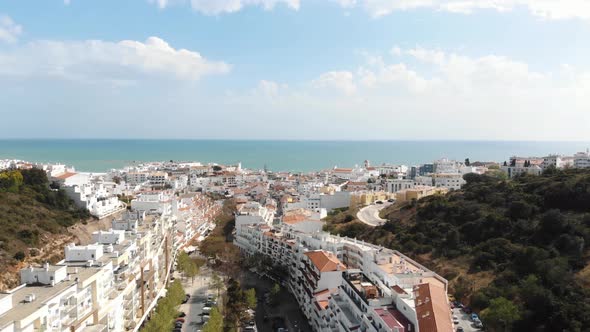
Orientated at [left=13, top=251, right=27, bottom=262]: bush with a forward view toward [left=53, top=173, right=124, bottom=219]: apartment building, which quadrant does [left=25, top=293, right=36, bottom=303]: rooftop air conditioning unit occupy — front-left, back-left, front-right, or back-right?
back-right

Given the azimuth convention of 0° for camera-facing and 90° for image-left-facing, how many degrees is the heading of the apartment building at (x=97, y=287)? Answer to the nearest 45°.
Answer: approximately 270°

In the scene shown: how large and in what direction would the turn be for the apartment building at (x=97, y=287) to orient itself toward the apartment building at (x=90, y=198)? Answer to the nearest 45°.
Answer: approximately 90° to its left

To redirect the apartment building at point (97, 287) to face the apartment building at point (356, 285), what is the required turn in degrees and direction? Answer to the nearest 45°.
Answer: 0° — it already faces it

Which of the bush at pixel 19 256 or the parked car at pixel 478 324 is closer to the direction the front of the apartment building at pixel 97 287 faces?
the parked car

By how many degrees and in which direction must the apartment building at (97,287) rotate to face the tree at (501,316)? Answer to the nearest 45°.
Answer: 0° — it already faces it
